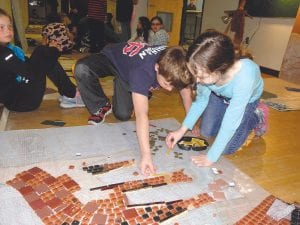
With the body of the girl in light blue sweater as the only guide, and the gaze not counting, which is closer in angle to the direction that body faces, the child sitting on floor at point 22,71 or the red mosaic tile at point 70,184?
the red mosaic tile

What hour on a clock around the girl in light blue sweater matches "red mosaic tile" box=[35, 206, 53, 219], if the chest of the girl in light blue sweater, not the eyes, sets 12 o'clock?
The red mosaic tile is roughly at 12 o'clock from the girl in light blue sweater.

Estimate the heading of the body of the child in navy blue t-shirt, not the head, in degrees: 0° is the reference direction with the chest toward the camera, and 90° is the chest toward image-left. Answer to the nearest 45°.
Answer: approximately 315°

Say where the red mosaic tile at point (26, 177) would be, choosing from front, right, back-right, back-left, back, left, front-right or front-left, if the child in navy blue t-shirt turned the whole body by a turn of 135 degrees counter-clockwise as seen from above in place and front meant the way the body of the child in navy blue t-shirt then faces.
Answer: back-left

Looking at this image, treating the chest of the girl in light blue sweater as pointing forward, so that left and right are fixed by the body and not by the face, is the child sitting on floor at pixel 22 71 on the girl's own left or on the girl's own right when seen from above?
on the girl's own right

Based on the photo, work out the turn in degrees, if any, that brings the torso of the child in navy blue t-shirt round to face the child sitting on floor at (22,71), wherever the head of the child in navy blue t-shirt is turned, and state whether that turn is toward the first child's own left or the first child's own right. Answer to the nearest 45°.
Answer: approximately 180°
